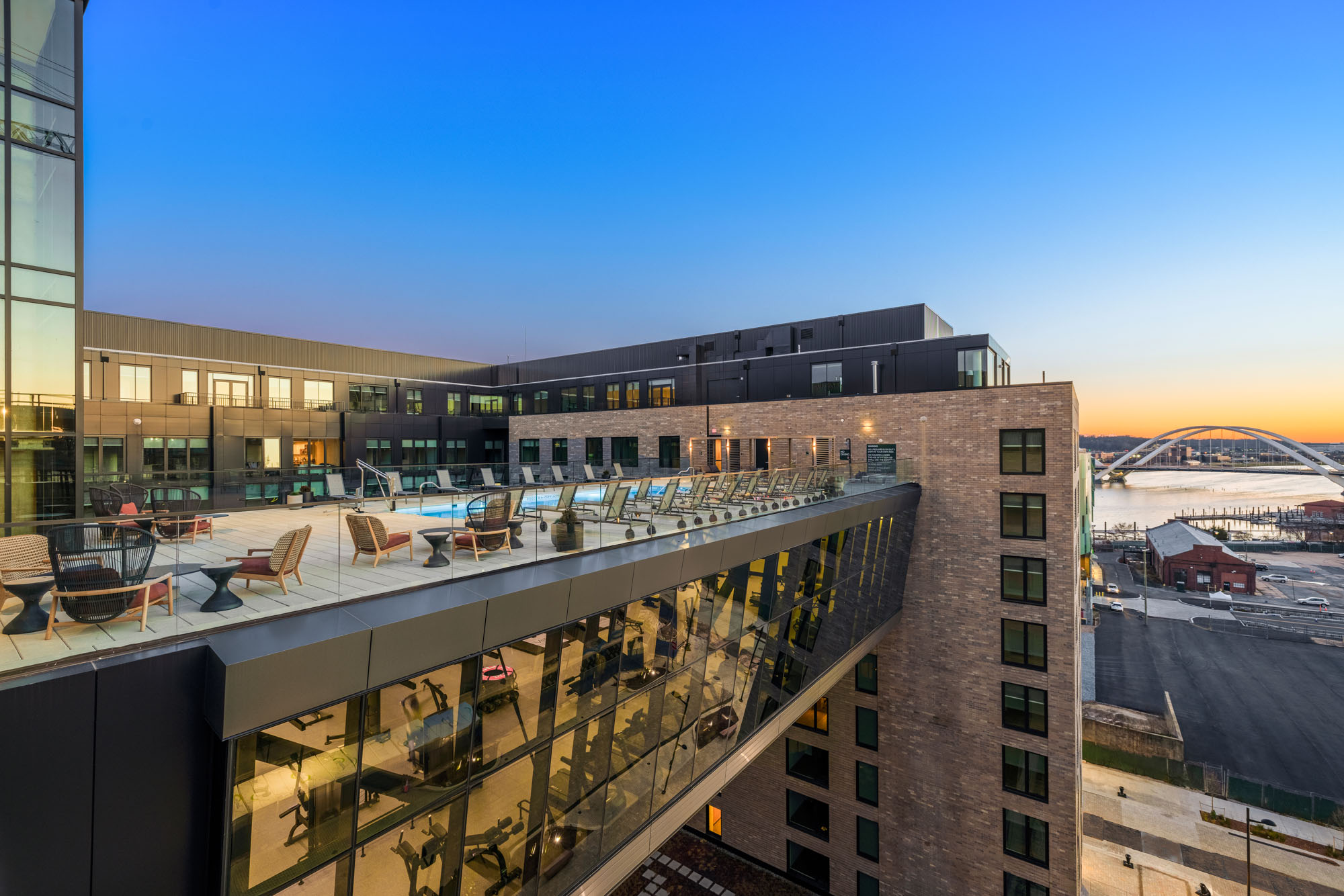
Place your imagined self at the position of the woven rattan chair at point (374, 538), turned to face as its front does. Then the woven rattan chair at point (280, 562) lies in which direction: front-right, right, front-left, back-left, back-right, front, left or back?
back

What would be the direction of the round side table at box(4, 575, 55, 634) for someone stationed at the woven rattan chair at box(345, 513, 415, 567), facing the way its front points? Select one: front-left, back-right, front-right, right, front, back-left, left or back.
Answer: back

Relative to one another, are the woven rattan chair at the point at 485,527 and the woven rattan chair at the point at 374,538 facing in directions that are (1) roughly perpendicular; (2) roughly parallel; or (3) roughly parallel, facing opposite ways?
roughly perpendicular

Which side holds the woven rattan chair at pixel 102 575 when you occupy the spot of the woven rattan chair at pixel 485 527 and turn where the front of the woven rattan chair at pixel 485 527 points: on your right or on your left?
on your left
